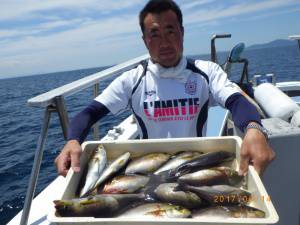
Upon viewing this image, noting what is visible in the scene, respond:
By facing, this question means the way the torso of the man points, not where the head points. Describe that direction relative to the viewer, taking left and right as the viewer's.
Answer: facing the viewer

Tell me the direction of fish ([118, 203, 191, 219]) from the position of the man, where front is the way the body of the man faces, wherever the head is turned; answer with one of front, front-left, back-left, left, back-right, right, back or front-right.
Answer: front

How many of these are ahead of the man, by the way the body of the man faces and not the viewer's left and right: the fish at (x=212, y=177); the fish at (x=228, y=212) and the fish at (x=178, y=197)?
3

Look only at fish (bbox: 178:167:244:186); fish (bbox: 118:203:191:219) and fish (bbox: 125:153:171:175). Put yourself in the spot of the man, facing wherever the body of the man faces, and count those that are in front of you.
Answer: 3

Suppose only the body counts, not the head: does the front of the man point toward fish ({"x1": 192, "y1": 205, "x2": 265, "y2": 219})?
yes

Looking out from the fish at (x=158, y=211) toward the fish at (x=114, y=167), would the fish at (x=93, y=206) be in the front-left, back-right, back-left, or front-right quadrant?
front-left

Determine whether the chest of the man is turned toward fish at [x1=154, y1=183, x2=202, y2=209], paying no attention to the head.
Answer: yes

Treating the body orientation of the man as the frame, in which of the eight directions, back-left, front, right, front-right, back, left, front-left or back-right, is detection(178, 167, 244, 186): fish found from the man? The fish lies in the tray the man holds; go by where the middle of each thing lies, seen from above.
front

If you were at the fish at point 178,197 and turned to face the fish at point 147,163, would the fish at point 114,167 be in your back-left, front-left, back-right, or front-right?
front-left
